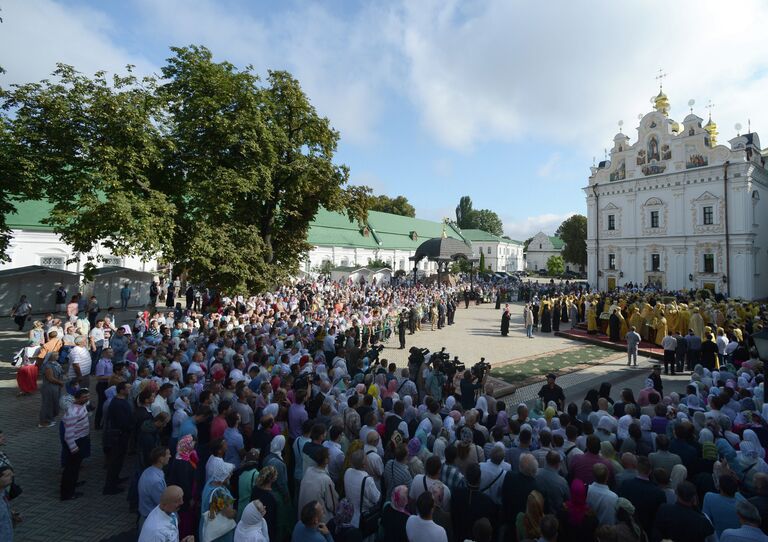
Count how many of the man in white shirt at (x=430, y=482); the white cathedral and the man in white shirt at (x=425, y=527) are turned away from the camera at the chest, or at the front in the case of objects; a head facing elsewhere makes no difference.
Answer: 2

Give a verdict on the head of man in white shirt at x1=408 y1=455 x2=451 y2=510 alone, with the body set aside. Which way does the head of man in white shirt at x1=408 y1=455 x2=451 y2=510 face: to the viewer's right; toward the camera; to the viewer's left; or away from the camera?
away from the camera

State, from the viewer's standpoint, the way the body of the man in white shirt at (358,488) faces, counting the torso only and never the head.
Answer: away from the camera

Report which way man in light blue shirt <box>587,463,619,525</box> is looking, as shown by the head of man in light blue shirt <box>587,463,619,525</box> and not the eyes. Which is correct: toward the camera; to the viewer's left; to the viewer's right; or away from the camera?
away from the camera

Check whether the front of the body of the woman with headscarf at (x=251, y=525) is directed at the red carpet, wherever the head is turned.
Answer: yes

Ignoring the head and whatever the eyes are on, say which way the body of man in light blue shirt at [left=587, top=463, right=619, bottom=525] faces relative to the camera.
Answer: away from the camera

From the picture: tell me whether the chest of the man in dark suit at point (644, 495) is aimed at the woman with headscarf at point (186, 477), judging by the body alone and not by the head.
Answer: no

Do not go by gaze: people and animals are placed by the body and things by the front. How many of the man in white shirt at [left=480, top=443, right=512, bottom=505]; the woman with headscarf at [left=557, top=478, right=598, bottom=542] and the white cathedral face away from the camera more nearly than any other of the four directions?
2

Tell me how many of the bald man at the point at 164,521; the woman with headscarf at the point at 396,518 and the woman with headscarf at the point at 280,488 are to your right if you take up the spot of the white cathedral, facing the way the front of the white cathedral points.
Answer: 0

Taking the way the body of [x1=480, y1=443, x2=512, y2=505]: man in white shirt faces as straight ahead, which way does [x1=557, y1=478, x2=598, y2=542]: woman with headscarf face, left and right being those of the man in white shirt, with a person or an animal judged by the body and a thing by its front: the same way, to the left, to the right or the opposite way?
the same way

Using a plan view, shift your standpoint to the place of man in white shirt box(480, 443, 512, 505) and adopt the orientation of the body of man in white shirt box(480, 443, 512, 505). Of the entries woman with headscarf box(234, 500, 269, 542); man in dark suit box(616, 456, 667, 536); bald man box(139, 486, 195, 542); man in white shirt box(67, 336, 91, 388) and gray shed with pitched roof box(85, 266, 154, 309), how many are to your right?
1

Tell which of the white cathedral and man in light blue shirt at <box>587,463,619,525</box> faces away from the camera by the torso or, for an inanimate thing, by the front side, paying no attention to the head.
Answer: the man in light blue shirt

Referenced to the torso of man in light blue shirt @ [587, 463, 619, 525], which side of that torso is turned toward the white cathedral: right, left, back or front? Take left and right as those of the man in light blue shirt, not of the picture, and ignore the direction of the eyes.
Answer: front

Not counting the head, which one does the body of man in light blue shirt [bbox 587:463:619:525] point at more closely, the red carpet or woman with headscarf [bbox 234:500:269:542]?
the red carpet

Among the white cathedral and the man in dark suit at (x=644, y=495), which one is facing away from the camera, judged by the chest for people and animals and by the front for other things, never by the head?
the man in dark suit

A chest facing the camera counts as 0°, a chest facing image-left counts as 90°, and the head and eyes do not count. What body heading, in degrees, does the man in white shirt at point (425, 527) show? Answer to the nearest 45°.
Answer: approximately 180°

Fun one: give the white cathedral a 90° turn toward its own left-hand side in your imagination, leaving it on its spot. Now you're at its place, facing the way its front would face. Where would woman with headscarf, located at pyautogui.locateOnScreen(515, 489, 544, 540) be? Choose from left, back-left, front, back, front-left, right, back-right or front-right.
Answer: front-right

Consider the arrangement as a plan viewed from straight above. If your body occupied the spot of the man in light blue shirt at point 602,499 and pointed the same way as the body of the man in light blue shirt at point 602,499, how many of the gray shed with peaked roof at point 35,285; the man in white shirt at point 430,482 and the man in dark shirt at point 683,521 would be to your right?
1

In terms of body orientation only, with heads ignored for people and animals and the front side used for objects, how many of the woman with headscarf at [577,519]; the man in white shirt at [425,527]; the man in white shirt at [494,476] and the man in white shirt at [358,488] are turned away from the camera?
4

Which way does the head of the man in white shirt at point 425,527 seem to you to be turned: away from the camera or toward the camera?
away from the camera

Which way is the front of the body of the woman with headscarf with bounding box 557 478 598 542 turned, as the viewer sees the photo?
away from the camera

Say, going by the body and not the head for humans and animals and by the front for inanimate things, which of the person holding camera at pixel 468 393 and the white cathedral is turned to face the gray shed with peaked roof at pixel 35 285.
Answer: the white cathedral

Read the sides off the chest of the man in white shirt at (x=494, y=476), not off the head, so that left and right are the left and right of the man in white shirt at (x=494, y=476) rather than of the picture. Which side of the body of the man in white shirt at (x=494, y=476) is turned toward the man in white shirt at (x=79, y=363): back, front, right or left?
left
